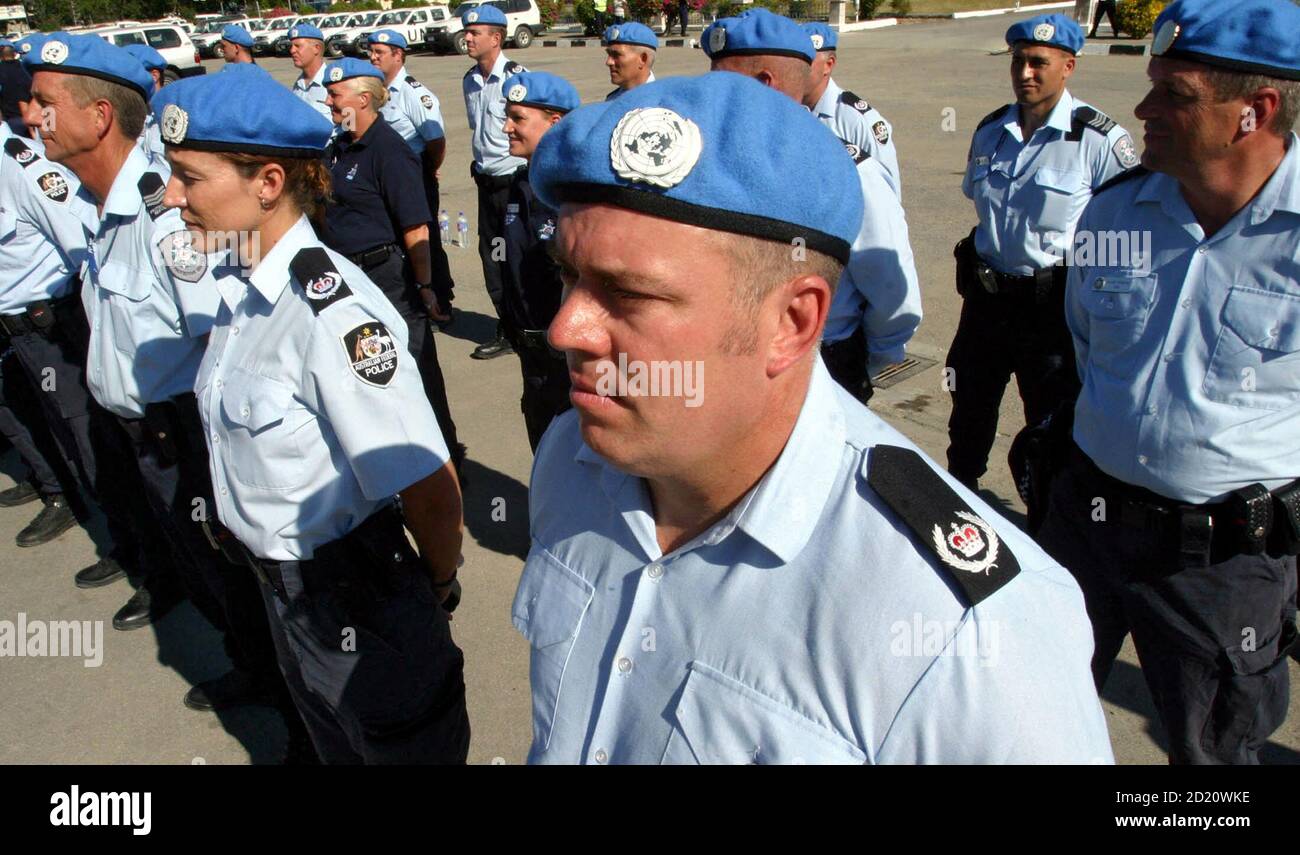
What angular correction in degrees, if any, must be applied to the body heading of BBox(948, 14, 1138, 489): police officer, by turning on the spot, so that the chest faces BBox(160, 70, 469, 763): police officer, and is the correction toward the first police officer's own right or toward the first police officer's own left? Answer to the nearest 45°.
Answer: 0° — they already face them

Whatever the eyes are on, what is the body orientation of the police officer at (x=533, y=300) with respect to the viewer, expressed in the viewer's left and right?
facing the viewer and to the left of the viewer

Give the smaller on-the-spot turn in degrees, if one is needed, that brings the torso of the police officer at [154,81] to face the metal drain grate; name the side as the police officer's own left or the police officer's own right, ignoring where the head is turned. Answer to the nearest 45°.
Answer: approximately 135° to the police officer's own left

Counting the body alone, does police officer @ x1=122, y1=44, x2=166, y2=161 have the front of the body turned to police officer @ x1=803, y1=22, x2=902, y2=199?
no

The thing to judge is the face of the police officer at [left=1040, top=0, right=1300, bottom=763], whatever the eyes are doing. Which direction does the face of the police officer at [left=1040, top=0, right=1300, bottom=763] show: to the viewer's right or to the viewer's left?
to the viewer's left

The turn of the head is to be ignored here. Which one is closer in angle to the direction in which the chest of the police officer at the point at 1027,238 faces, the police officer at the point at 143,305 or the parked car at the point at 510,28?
the police officer

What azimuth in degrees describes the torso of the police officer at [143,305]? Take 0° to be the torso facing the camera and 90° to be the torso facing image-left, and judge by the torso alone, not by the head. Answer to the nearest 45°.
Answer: approximately 45°

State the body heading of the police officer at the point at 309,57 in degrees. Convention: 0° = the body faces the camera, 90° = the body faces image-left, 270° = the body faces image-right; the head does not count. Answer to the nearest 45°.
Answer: approximately 45°

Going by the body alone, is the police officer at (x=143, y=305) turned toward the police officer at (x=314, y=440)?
no

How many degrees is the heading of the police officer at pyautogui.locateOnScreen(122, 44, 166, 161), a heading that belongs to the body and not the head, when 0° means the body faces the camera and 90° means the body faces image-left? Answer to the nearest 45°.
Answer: approximately 90°

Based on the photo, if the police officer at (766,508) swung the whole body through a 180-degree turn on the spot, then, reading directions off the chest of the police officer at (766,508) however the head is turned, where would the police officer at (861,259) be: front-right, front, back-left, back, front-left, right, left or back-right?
front-left

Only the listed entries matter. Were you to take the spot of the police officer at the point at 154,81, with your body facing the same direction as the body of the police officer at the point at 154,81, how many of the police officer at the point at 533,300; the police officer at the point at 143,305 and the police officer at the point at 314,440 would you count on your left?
3

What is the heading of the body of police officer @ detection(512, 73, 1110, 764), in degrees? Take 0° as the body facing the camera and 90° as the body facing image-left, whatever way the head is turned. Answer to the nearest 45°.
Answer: approximately 45°

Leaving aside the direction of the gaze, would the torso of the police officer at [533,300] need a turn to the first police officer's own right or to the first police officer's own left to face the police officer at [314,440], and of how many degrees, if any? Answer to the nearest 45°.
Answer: approximately 45° to the first police officer's own left
